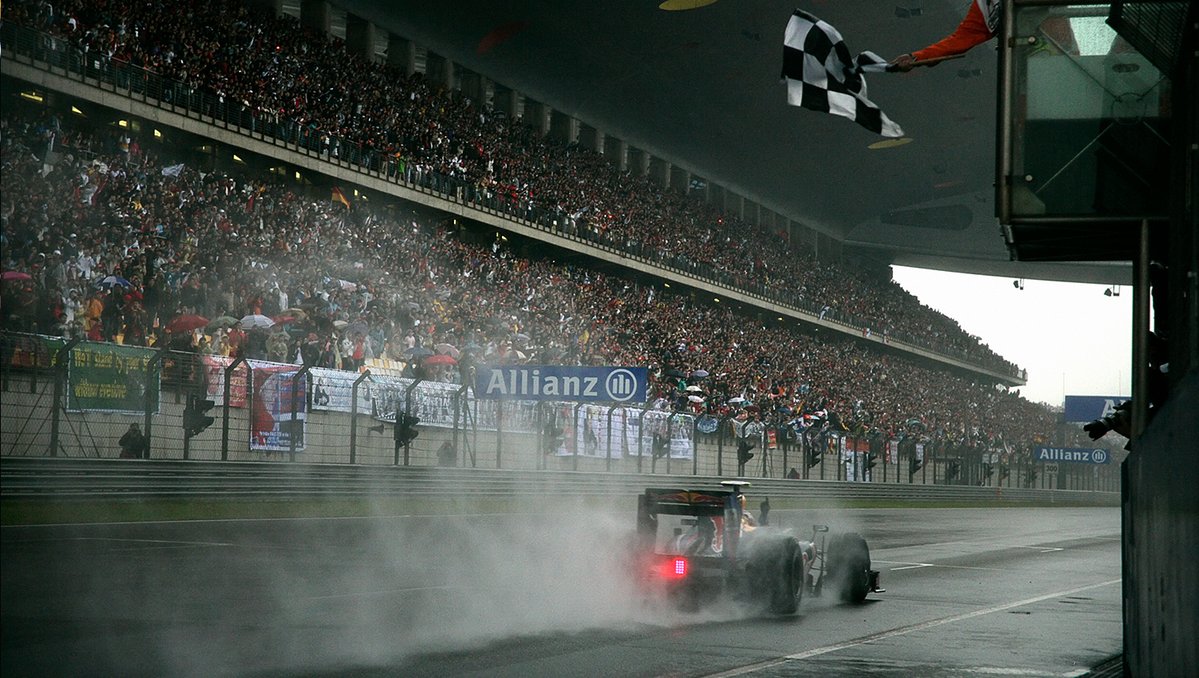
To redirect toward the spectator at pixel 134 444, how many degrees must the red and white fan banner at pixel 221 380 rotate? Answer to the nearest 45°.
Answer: approximately 45° to its right

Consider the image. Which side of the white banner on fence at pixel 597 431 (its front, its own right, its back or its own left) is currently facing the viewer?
front

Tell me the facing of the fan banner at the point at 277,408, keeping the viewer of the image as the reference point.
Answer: facing the viewer

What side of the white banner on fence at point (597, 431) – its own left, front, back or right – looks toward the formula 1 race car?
front

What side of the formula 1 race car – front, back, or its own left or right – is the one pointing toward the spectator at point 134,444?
left

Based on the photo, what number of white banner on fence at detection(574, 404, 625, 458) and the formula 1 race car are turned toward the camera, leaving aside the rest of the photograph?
1

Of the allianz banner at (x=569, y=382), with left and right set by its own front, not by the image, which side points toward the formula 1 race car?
front

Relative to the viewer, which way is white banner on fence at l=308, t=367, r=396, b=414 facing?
toward the camera

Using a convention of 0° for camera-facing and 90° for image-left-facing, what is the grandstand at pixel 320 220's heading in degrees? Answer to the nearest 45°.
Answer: approximately 315°

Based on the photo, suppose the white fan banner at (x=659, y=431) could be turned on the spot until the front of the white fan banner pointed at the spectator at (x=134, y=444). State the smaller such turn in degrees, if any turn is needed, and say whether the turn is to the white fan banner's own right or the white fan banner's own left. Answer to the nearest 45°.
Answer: approximately 45° to the white fan banner's own right

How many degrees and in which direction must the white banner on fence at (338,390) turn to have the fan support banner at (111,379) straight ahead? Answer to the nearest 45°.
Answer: approximately 45° to its right

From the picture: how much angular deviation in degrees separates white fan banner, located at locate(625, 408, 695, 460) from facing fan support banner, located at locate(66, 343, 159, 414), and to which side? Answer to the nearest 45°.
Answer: approximately 45° to its right
